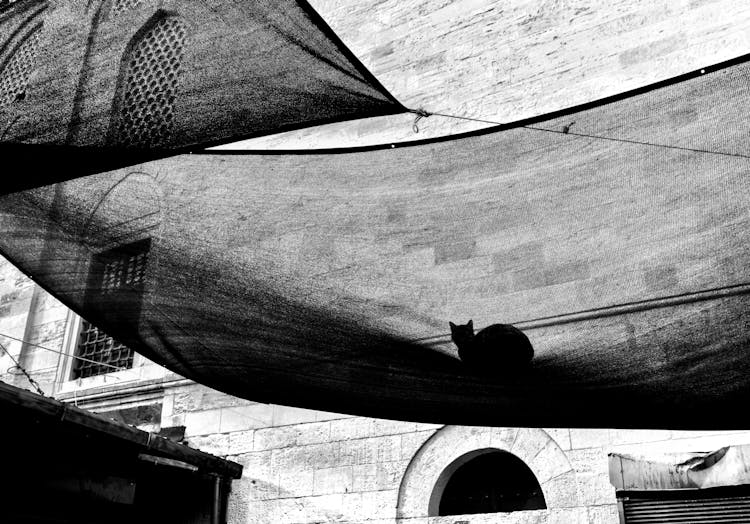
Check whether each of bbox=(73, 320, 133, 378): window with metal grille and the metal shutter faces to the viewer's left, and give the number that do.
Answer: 0

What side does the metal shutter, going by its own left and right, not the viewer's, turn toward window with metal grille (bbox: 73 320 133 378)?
right

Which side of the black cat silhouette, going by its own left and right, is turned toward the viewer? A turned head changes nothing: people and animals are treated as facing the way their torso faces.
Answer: left

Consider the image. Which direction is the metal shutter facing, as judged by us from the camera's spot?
facing the viewer

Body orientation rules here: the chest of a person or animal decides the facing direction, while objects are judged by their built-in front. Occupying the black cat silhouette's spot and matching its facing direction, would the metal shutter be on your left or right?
on your right

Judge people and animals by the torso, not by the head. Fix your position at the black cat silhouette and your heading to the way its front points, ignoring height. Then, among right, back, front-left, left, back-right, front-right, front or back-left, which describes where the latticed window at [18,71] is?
front

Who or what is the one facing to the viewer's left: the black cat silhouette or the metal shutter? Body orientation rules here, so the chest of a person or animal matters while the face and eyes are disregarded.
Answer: the black cat silhouette

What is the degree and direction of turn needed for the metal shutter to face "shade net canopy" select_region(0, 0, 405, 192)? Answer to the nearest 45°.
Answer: approximately 45° to its right

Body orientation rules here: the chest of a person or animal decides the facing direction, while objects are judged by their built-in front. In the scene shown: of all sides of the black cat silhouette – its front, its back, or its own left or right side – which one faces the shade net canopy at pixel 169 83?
front

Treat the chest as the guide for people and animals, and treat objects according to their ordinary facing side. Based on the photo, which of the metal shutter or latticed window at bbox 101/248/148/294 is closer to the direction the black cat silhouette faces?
the latticed window

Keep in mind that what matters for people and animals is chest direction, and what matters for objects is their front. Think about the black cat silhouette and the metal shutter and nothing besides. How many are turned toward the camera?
1
